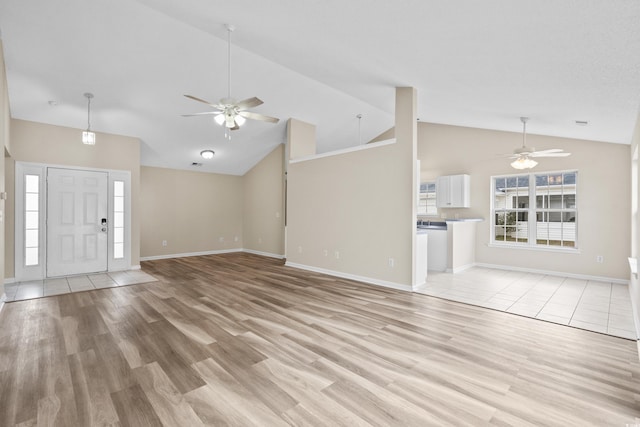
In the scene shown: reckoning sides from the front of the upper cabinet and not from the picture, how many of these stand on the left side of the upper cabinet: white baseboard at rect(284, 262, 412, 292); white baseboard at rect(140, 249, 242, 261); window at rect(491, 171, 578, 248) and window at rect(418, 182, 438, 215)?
1

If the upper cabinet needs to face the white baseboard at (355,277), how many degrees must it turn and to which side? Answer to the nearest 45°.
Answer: approximately 45° to its right

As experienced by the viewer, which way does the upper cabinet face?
facing the viewer

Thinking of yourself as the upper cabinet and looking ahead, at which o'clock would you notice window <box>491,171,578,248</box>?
The window is roughly at 9 o'clock from the upper cabinet.

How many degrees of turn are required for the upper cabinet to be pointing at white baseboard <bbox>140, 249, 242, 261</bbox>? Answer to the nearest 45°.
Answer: approximately 90° to its right

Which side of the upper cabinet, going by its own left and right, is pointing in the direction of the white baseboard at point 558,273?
left

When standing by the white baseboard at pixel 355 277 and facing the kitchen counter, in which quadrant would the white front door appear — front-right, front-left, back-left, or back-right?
back-left

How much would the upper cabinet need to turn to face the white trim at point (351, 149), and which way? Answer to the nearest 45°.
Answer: approximately 45° to its right

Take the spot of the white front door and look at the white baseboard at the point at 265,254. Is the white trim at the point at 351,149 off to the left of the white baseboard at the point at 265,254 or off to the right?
right

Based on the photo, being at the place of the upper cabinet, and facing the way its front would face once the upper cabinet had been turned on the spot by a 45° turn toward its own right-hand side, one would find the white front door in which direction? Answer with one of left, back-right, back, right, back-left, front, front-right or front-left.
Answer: front

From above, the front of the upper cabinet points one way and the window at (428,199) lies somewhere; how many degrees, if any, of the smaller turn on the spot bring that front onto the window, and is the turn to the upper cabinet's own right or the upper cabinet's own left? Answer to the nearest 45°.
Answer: approximately 135° to the upper cabinet's own right
